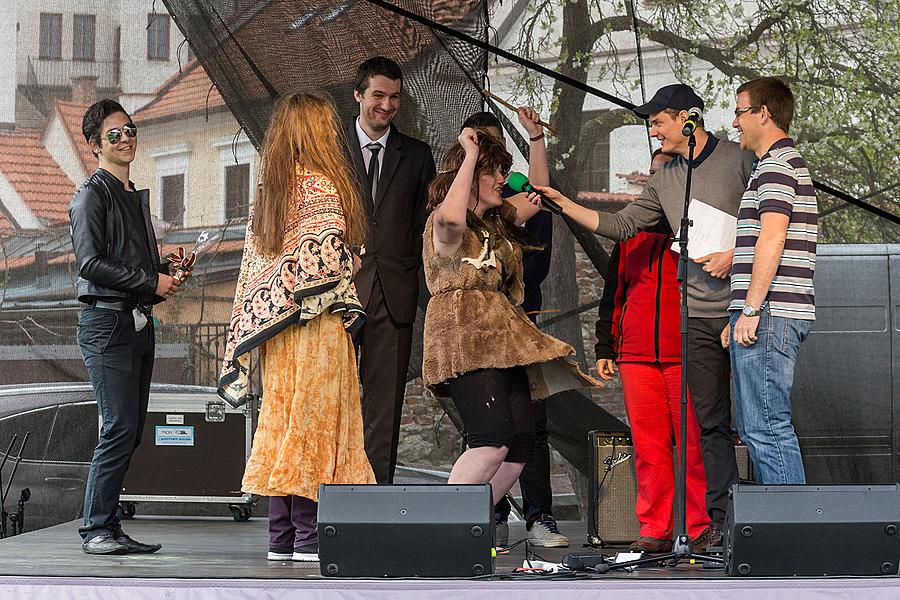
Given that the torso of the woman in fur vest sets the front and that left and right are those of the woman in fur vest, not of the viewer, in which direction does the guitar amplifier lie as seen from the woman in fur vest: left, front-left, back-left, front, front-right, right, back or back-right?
left

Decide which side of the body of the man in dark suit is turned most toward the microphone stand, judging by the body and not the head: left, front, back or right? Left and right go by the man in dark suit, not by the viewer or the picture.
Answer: left

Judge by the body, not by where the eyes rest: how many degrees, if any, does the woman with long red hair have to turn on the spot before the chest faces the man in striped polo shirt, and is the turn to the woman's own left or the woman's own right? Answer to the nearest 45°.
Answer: approximately 45° to the woman's own right

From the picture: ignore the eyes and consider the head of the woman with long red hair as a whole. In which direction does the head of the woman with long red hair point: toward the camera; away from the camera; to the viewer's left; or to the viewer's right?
away from the camera

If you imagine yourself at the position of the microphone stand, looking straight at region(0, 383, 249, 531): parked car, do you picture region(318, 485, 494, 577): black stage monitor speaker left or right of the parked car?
left

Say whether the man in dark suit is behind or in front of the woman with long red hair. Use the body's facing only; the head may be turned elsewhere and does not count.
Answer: in front

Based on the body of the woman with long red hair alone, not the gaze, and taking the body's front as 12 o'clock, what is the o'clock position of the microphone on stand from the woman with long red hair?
The microphone on stand is roughly at 2 o'clock from the woman with long red hair.

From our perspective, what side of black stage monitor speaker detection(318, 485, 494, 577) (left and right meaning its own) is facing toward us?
back

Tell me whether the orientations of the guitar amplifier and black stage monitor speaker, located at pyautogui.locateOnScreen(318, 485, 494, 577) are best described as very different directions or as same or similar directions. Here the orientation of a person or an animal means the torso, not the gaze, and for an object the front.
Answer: very different directions

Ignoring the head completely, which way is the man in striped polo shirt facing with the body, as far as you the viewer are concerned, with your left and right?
facing to the left of the viewer

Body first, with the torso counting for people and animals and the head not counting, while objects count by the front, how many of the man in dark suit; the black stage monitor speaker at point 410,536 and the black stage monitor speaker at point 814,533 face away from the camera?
2

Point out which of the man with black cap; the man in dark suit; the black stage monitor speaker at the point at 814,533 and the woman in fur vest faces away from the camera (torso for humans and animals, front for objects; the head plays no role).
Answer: the black stage monitor speaker

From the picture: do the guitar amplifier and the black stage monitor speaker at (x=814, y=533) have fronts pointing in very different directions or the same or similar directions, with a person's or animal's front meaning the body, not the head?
very different directions

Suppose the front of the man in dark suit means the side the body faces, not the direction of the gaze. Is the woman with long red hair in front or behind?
in front
